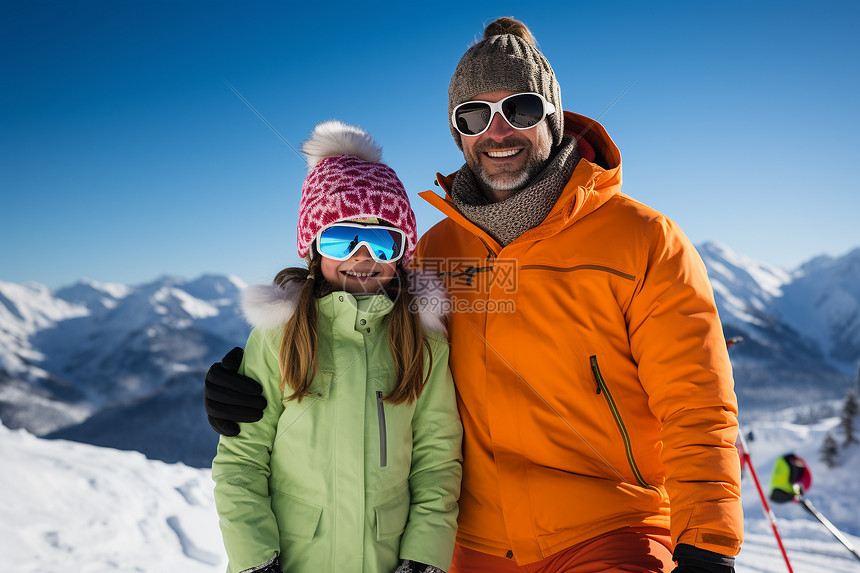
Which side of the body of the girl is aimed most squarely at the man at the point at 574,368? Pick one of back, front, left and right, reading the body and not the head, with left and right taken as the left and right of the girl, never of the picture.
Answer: left

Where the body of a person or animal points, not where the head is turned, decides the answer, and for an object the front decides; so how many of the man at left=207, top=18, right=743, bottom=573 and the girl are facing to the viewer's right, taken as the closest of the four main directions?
0

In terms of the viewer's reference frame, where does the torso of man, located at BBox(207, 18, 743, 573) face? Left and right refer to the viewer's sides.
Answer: facing the viewer and to the left of the viewer

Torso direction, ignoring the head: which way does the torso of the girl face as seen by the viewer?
toward the camera

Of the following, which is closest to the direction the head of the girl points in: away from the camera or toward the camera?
toward the camera

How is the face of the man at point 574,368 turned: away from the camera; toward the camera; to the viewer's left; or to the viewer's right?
toward the camera

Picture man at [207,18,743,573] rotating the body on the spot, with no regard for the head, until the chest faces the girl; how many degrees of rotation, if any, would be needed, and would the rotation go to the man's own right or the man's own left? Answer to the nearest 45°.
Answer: approximately 45° to the man's own right
